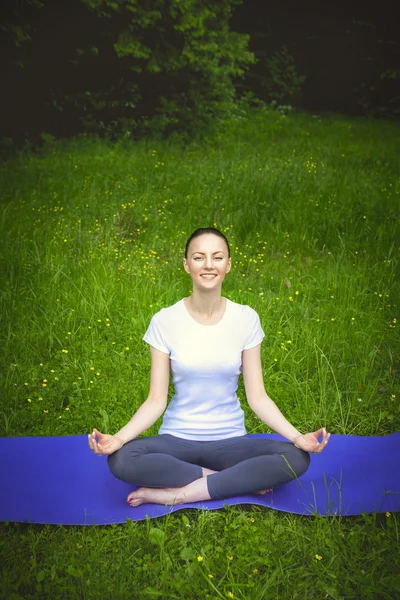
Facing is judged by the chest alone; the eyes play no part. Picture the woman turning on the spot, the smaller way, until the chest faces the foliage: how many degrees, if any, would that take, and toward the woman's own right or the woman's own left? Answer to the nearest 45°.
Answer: approximately 180°

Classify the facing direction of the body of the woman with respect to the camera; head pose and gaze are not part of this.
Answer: toward the camera

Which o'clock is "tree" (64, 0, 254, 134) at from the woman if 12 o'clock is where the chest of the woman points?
The tree is roughly at 6 o'clock from the woman.

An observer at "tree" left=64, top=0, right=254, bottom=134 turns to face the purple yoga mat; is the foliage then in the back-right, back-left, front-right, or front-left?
back-left
